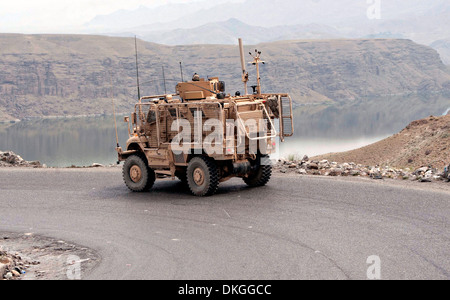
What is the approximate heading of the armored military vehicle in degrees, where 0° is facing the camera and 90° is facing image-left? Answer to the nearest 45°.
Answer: approximately 135°

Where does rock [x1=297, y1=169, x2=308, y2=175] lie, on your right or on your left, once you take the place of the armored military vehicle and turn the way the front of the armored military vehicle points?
on your right

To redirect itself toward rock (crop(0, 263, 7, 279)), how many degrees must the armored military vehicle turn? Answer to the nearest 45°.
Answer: approximately 90° to its left

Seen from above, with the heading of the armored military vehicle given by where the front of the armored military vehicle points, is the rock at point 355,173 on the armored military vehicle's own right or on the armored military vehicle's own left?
on the armored military vehicle's own right

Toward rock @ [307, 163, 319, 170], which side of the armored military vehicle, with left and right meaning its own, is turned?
right

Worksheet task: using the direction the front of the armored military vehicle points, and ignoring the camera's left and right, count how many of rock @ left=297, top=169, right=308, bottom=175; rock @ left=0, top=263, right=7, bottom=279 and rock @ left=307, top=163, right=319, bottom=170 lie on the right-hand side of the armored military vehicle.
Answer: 2
